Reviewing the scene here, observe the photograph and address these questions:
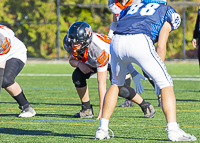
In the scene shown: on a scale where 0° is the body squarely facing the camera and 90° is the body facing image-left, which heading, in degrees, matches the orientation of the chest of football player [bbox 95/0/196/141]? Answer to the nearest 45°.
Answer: approximately 225°

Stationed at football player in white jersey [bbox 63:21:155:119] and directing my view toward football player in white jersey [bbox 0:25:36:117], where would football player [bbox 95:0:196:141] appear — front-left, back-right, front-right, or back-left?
back-left

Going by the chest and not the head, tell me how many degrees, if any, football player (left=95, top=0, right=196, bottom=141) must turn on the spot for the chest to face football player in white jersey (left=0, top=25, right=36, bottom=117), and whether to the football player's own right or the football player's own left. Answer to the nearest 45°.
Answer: approximately 90° to the football player's own left

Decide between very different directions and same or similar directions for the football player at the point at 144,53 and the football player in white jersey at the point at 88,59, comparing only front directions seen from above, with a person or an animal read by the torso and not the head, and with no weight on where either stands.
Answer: very different directions
